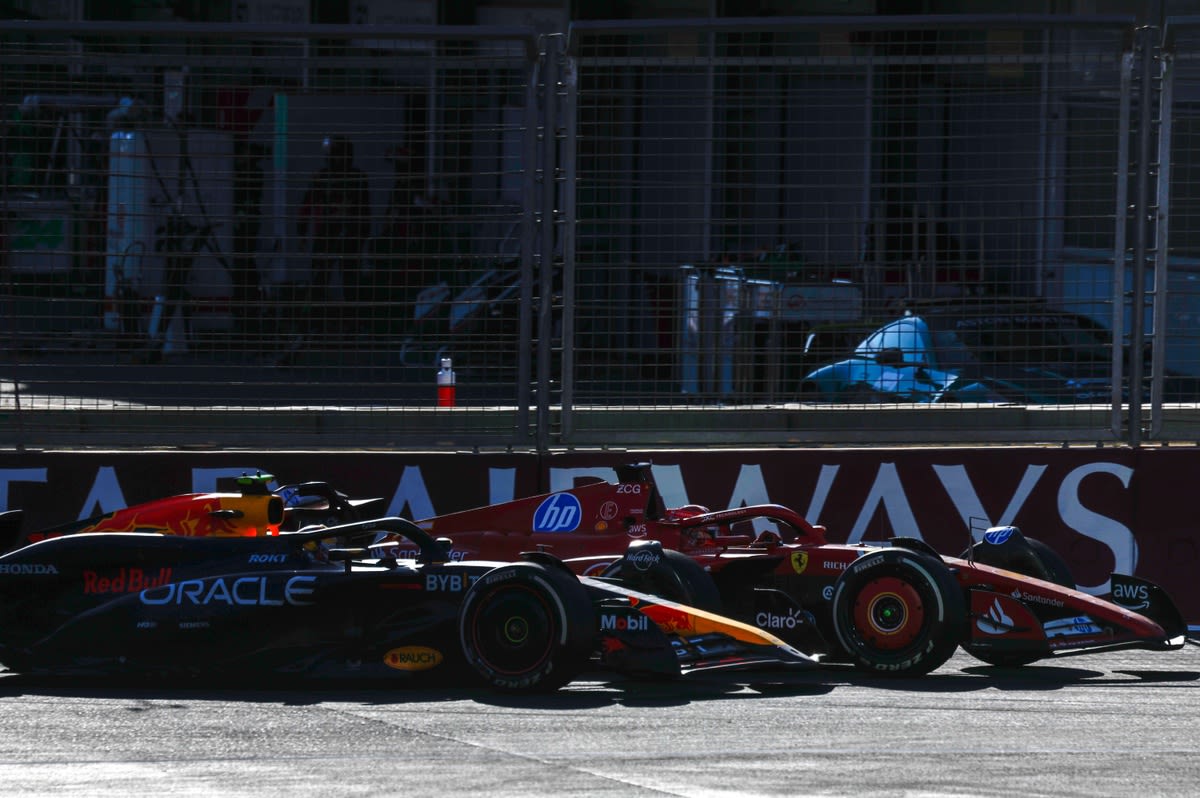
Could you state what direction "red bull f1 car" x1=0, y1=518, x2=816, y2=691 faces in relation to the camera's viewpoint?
facing to the right of the viewer

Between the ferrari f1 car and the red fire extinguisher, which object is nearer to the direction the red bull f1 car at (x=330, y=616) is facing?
the ferrari f1 car

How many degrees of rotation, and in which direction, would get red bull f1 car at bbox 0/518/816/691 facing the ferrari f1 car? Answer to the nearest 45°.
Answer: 0° — it already faces it

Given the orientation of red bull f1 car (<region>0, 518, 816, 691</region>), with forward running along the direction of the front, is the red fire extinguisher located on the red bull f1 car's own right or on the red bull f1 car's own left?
on the red bull f1 car's own left

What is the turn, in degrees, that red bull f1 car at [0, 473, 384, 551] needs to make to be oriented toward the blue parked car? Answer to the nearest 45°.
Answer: approximately 90° to its left

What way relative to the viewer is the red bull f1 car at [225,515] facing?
to the viewer's right

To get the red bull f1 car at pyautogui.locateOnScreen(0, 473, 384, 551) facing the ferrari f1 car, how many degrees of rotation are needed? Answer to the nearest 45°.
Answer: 0° — it already faces it

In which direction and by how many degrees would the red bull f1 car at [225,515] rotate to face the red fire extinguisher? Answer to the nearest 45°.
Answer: approximately 45° to its left
